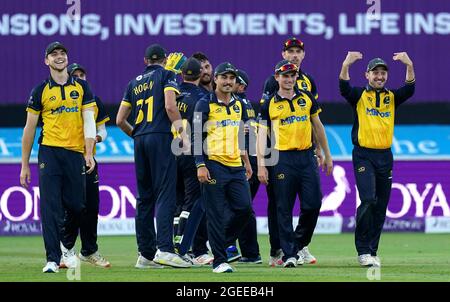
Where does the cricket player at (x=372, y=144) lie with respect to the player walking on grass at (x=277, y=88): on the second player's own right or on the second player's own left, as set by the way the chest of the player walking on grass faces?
on the second player's own left

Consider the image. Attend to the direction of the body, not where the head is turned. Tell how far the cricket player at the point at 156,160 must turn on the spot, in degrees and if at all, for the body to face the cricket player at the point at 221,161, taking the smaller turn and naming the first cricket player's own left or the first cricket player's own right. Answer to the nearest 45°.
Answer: approximately 90° to the first cricket player's own right

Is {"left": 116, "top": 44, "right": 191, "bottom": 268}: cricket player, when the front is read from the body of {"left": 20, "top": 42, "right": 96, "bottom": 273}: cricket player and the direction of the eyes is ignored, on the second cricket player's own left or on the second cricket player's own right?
on the second cricket player's own left

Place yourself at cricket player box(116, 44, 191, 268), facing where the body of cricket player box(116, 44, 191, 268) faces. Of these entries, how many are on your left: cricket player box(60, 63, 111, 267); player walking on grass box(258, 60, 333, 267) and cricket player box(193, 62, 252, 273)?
1

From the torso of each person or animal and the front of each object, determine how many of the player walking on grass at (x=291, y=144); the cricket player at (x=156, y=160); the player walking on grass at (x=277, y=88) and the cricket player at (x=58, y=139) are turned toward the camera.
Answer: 3

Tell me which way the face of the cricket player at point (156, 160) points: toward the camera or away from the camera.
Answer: away from the camera

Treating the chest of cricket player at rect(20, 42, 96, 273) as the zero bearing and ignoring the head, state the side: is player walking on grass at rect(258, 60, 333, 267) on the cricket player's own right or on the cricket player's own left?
on the cricket player's own left
